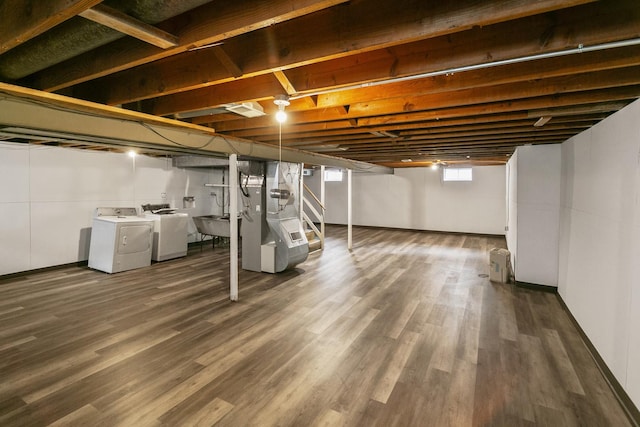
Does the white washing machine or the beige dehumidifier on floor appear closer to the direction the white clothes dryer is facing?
the beige dehumidifier on floor

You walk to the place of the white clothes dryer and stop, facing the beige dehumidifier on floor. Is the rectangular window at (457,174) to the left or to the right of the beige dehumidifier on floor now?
left

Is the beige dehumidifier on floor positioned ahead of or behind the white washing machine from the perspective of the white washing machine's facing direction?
ahead

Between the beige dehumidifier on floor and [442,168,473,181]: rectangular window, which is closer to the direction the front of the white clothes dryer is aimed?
the beige dehumidifier on floor

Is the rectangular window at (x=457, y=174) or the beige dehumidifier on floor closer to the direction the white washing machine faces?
the beige dehumidifier on floor

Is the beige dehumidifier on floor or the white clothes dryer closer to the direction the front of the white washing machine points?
the beige dehumidifier on floor

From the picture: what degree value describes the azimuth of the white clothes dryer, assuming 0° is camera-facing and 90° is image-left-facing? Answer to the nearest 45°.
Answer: approximately 315°
